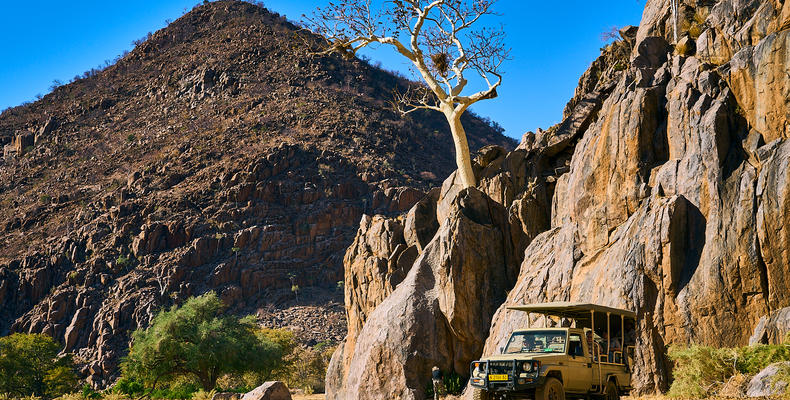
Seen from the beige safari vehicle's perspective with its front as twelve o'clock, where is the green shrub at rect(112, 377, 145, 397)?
The green shrub is roughly at 3 o'clock from the beige safari vehicle.

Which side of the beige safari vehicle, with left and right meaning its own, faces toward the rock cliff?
back

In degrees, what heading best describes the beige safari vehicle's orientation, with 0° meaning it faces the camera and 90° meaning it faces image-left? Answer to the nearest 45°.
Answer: approximately 45°

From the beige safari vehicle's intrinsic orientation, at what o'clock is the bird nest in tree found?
The bird nest in tree is roughly at 4 o'clock from the beige safari vehicle.

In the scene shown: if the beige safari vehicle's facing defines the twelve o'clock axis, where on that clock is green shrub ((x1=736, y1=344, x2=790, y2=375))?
The green shrub is roughly at 7 o'clock from the beige safari vehicle.

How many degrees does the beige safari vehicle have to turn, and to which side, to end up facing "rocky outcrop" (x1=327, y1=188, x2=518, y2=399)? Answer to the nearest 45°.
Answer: approximately 90° to its right
